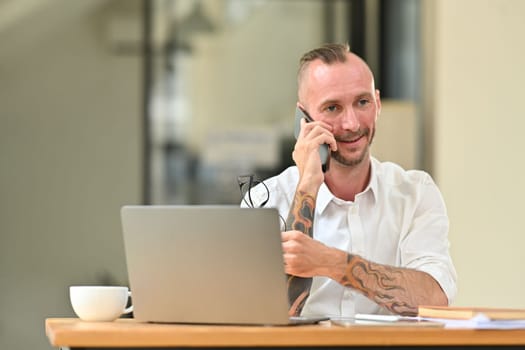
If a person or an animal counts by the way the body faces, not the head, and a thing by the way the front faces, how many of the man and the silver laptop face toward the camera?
1

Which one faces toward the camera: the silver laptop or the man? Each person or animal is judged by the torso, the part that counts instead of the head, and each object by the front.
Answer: the man

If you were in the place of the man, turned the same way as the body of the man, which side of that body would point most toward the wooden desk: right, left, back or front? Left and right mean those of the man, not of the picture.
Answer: front

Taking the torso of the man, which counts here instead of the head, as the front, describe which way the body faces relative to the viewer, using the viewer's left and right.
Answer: facing the viewer

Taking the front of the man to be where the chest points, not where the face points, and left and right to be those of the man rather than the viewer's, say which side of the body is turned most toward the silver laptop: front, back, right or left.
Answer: front

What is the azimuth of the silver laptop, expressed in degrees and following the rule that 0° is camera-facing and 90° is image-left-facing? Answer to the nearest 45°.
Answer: approximately 225°

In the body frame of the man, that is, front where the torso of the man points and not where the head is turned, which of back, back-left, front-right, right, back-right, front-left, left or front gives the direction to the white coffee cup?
front-right
